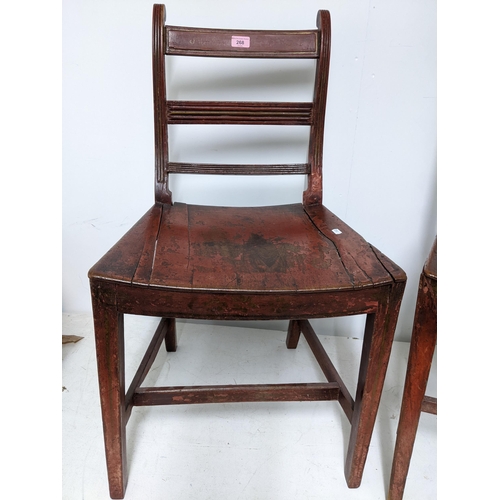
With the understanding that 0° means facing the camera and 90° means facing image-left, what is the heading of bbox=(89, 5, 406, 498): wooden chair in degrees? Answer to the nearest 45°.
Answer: approximately 0°
